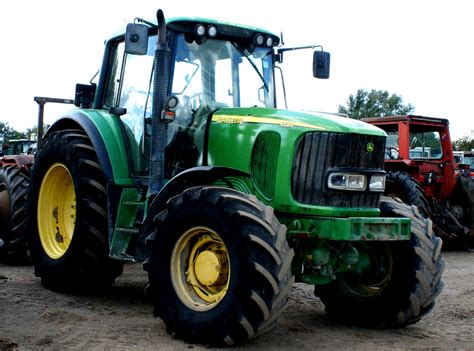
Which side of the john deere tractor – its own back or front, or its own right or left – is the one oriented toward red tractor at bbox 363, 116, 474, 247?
left

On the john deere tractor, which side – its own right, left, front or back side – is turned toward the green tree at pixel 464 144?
left

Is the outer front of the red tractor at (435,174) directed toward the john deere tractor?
no

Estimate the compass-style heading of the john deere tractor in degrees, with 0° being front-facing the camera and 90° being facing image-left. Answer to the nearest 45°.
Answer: approximately 315°
